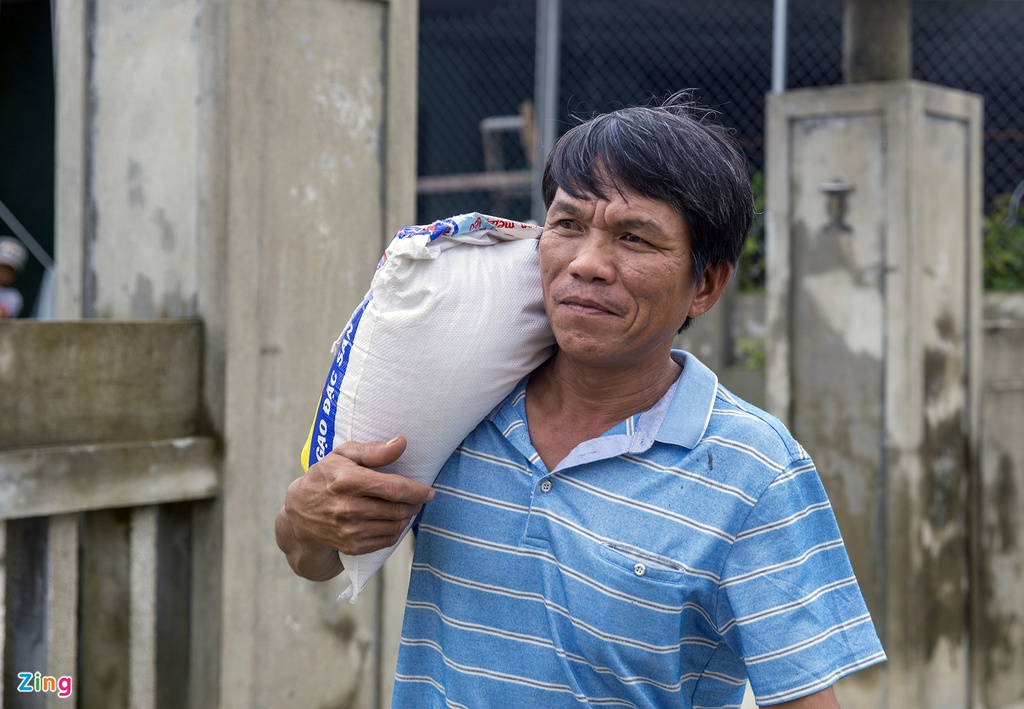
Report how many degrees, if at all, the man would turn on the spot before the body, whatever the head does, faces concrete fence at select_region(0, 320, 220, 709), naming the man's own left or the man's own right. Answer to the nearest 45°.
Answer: approximately 90° to the man's own right

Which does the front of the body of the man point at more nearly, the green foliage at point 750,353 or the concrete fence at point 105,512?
the concrete fence

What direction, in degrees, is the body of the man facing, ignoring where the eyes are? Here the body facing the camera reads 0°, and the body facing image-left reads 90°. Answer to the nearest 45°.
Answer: approximately 45°

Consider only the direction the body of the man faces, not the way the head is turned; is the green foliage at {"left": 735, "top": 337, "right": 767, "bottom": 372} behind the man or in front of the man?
behind

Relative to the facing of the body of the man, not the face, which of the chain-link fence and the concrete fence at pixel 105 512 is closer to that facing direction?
the concrete fence

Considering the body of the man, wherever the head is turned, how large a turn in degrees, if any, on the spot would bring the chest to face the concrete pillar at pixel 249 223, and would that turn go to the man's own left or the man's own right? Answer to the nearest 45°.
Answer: approximately 90° to the man's own right

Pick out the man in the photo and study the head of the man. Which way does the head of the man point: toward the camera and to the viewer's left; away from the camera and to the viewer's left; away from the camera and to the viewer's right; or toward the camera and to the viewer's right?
toward the camera and to the viewer's left

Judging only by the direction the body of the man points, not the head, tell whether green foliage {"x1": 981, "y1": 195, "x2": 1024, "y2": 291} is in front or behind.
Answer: behind

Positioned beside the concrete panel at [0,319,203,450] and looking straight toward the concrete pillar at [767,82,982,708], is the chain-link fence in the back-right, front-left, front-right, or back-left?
front-left

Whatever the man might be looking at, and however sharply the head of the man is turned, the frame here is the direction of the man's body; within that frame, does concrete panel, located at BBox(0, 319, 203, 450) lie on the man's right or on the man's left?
on the man's right

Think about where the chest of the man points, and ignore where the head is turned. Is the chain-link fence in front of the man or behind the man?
behind
